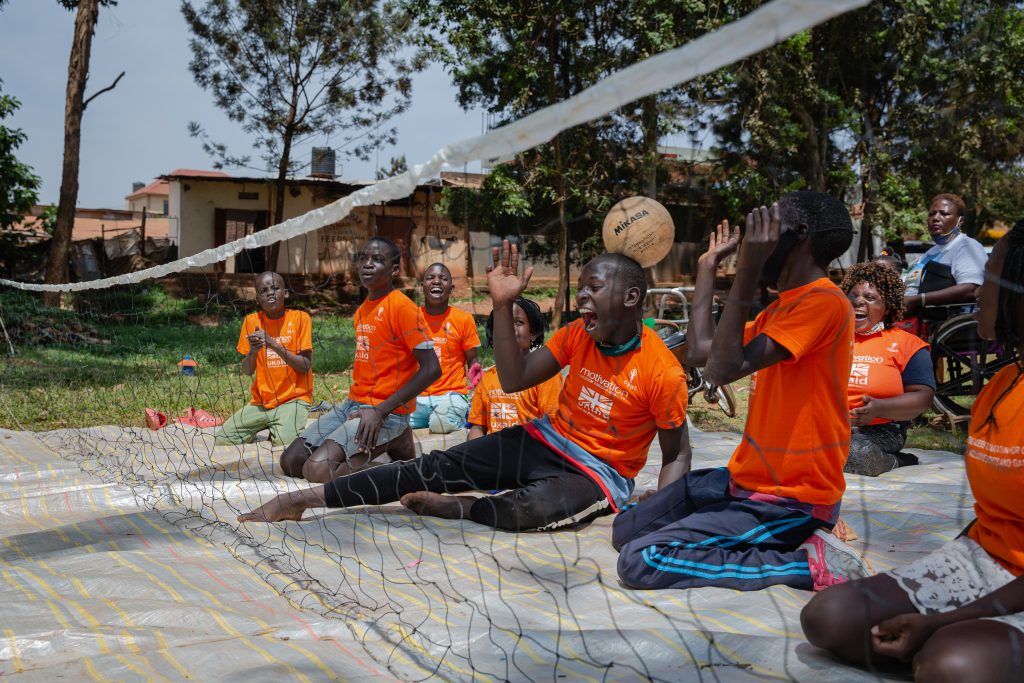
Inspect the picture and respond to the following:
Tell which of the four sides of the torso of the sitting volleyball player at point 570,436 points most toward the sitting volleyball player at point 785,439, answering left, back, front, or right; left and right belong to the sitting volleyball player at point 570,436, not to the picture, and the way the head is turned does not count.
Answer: left

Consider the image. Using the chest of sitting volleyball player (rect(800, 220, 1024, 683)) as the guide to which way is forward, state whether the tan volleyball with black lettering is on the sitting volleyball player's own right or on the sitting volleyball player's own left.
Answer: on the sitting volleyball player's own right

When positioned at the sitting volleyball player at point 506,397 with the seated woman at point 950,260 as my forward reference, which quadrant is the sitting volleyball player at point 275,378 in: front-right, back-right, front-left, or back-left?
back-left

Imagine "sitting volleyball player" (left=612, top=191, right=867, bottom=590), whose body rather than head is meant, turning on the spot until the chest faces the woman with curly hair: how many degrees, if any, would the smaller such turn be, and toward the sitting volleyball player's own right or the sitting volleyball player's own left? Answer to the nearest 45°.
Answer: approximately 90° to the sitting volleyball player's own right

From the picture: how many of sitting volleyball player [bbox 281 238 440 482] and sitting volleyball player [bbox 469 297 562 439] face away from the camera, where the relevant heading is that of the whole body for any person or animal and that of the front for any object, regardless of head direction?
0

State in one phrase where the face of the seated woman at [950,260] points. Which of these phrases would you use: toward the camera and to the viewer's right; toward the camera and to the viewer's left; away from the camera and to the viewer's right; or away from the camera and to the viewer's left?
toward the camera and to the viewer's left

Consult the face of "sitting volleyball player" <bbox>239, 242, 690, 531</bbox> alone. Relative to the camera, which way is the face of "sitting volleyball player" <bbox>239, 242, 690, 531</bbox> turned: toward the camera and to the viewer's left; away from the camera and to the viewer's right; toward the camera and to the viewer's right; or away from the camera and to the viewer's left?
toward the camera and to the viewer's left

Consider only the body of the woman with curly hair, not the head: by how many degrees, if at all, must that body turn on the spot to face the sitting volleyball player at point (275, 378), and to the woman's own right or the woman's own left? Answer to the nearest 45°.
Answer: approximately 45° to the woman's own right
